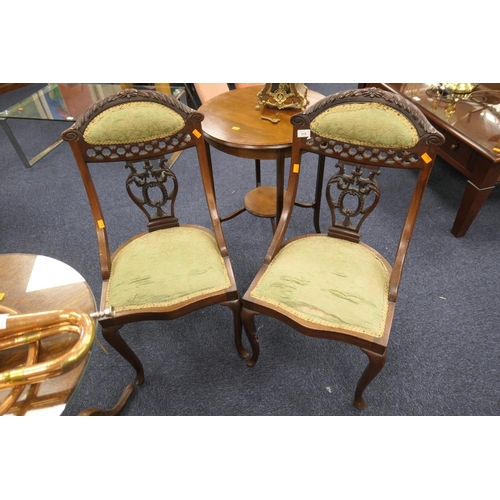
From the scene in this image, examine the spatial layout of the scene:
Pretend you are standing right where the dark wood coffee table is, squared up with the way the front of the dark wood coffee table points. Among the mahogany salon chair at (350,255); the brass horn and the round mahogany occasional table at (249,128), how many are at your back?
0

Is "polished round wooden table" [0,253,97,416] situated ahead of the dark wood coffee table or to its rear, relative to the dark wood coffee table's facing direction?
ahead

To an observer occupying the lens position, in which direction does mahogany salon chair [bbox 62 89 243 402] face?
facing the viewer

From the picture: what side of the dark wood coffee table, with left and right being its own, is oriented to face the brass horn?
front

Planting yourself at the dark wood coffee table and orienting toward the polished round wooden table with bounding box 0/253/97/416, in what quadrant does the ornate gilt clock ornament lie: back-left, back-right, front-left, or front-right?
front-right

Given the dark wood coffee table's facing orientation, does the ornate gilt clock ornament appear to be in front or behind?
in front

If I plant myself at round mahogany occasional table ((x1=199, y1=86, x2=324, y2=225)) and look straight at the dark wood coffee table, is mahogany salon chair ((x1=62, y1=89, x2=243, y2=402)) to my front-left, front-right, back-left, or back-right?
back-right

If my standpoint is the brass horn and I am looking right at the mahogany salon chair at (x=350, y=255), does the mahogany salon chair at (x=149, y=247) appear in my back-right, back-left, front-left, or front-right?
front-left

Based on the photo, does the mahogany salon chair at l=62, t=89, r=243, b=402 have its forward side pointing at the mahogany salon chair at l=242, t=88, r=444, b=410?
no

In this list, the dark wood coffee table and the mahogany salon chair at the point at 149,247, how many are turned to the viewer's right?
0

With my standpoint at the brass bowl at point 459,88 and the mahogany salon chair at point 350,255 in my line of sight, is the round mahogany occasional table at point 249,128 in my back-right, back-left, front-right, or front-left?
front-right

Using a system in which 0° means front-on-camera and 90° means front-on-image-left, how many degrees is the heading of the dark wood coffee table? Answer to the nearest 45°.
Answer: approximately 45°
